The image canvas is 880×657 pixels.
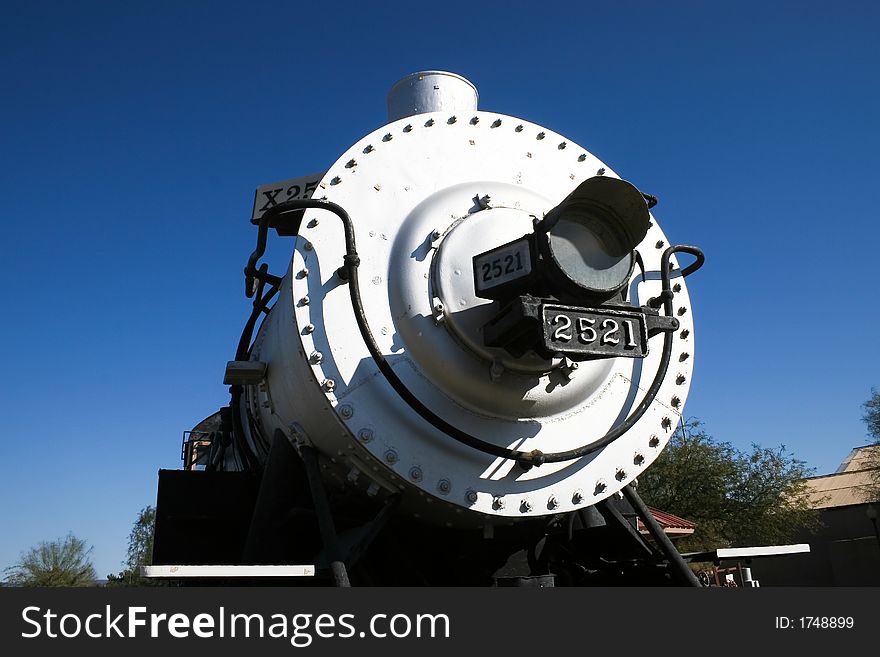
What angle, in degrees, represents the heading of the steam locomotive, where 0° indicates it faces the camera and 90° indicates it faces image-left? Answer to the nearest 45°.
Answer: approximately 315°

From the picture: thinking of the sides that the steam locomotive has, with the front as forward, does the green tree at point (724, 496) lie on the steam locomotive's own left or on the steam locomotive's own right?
on the steam locomotive's own left
